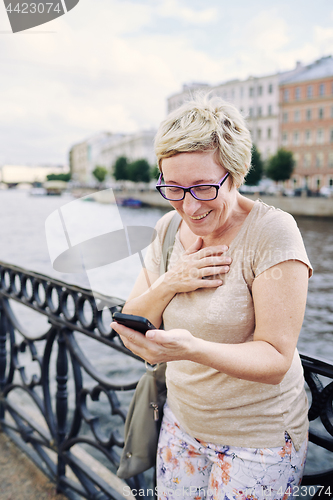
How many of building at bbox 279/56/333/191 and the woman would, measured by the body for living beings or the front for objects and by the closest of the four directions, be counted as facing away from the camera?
0

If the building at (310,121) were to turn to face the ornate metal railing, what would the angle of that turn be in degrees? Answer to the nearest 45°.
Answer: approximately 45° to its left

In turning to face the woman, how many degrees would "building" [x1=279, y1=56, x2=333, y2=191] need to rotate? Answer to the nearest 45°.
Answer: approximately 45° to its left

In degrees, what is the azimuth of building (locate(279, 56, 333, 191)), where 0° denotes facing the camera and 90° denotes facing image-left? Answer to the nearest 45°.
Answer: approximately 45°

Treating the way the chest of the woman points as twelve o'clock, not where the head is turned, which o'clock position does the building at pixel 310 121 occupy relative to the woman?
The building is roughly at 5 o'clock from the woman.

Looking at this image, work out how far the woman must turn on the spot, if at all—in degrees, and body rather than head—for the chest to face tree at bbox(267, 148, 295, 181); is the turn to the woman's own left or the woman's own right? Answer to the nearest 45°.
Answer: approximately 135° to the woman's own right

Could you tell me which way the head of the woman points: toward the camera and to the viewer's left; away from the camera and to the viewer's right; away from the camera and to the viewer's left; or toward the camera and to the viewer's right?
toward the camera and to the viewer's left

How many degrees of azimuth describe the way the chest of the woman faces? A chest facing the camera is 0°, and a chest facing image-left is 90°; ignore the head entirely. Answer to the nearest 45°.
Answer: approximately 45°

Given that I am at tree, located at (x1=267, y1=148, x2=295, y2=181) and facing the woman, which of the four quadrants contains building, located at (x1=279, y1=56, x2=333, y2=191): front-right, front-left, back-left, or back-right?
back-left
